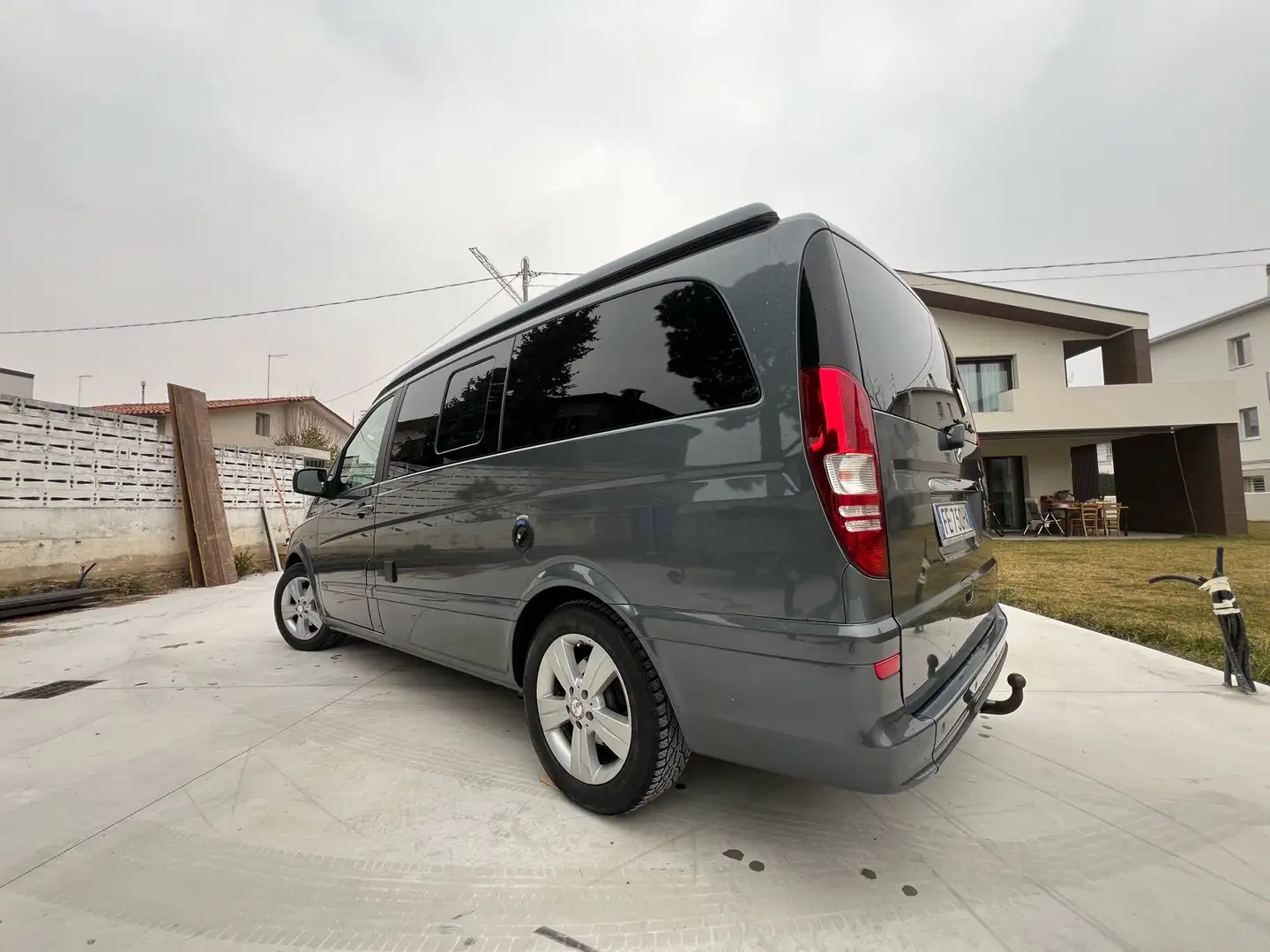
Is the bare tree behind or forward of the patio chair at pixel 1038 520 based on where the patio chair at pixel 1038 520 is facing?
behind

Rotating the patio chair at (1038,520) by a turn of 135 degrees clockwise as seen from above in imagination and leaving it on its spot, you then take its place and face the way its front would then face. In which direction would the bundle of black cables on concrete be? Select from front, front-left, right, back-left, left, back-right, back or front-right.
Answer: front-left

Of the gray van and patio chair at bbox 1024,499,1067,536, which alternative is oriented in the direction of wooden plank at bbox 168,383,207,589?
the gray van

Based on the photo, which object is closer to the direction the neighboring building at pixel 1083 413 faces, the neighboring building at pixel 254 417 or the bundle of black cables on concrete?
the bundle of black cables on concrete

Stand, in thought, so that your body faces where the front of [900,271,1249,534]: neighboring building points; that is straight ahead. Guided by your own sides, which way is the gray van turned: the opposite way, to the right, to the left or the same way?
to the right

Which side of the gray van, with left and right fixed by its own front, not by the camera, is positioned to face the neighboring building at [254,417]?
front

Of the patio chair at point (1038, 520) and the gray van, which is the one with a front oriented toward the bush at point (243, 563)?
the gray van

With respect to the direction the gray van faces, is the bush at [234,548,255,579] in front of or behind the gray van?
in front

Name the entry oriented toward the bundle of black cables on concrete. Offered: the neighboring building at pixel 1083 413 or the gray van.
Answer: the neighboring building

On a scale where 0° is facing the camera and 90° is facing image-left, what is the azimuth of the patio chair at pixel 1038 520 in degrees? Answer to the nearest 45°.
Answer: approximately 270°

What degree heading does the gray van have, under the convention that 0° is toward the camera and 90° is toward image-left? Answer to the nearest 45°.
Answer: approximately 135°

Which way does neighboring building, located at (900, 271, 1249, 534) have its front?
toward the camera

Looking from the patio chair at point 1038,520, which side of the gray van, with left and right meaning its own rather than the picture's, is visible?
right

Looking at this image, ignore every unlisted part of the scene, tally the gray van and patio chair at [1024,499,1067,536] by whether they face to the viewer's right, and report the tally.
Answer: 1
